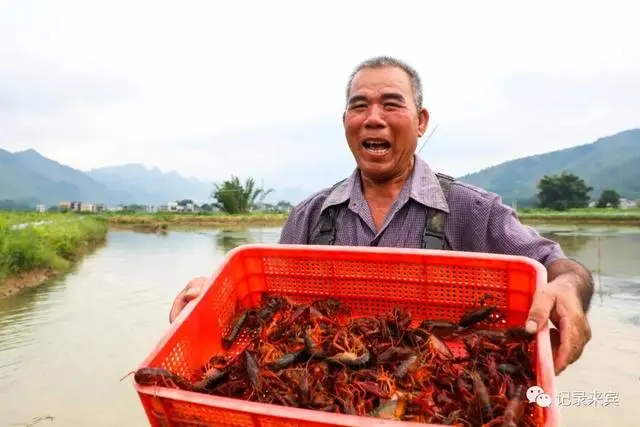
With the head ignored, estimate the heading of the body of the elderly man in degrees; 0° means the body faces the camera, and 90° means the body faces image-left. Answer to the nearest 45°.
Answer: approximately 0°
